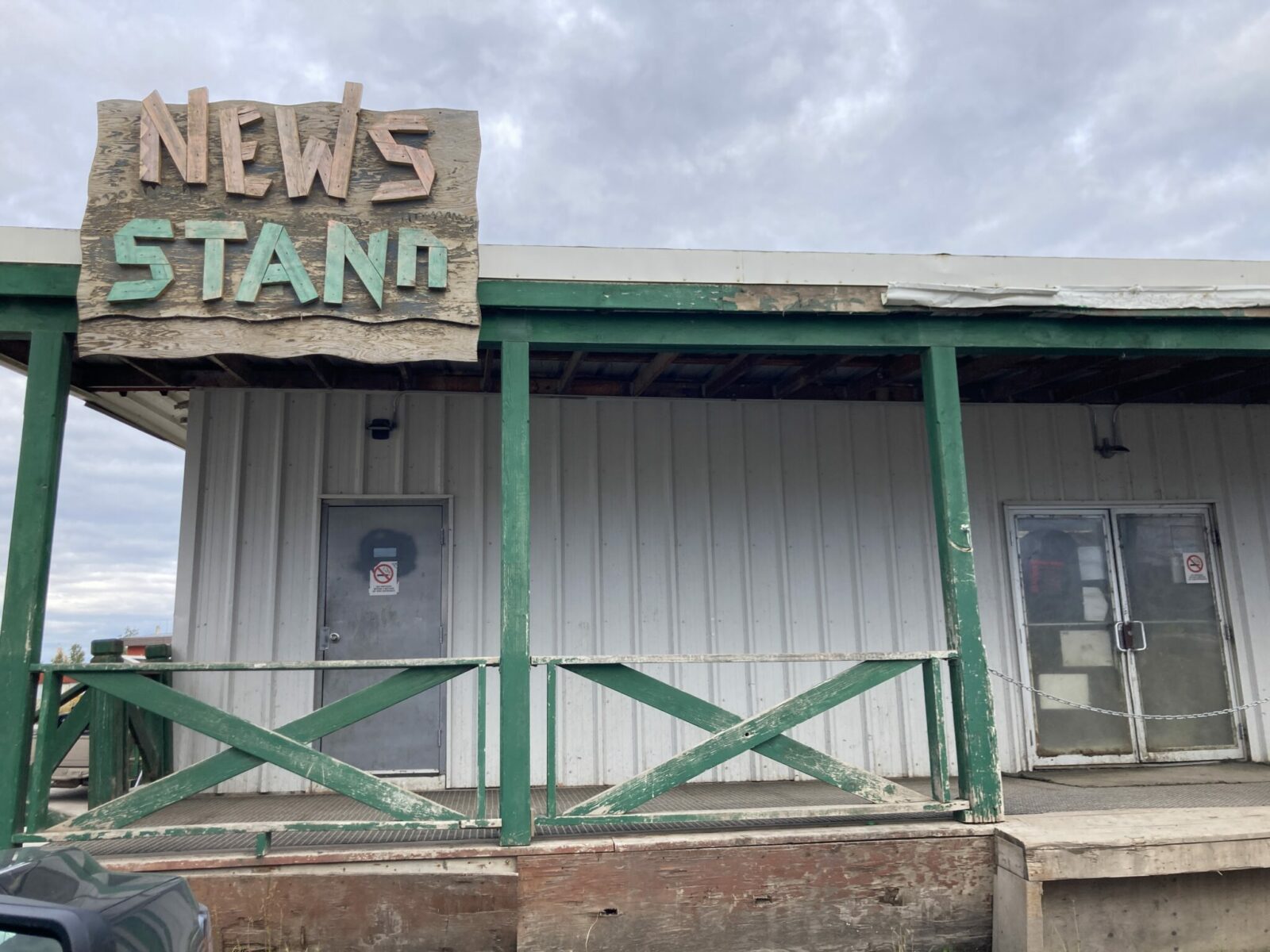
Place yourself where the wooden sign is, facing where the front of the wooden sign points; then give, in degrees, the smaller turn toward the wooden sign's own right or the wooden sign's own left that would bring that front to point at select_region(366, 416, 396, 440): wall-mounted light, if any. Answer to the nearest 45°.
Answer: approximately 180°

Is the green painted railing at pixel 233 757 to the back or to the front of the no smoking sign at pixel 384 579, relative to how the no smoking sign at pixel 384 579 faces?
to the front

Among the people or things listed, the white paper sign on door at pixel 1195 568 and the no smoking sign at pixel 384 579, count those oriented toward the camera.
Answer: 2

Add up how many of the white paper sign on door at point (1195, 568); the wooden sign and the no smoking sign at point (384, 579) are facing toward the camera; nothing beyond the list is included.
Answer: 3

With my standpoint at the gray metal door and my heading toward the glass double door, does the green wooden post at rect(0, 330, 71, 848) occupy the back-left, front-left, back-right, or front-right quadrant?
back-right

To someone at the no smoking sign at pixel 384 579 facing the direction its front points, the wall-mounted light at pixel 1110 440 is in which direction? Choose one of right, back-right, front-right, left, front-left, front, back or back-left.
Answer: left

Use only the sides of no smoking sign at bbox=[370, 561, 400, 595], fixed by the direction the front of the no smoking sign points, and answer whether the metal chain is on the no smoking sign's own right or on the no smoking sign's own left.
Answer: on the no smoking sign's own left

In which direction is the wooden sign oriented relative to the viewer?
toward the camera

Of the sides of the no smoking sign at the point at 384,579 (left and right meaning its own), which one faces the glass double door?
left

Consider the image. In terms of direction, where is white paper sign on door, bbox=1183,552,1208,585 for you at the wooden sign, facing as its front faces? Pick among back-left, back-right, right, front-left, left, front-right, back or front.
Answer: left

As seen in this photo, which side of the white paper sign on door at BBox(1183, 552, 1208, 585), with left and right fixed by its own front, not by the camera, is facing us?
front

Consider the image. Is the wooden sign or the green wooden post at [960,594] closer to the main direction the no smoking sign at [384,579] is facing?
the wooden sign

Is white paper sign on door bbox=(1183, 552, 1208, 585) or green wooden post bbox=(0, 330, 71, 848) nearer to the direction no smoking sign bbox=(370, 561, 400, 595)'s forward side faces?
the green wooden post
